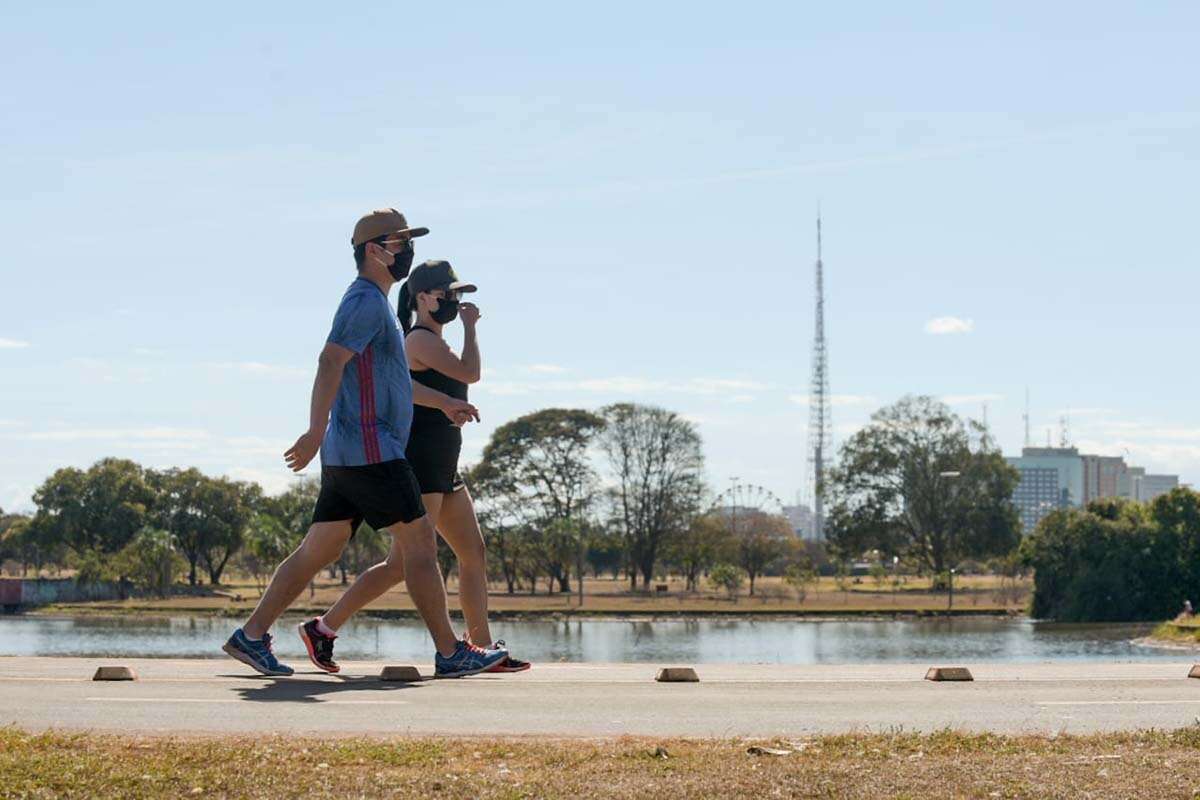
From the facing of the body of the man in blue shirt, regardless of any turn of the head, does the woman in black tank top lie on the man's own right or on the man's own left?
on the man's own left

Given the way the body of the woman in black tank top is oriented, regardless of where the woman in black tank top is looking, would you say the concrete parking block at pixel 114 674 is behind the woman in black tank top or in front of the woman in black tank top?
behind

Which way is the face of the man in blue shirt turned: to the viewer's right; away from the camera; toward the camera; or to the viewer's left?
to the viewer's right

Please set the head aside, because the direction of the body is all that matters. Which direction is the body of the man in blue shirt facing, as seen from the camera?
to the viewer's right

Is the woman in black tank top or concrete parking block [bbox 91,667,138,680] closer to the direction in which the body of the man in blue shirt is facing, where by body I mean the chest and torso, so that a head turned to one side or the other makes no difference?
the woman in black tank top

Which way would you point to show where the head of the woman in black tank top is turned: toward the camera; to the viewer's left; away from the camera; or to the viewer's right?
to the viewer's right

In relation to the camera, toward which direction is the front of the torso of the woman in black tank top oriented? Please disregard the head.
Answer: to the viewer's right

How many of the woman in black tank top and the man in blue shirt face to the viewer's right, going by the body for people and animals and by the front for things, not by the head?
2
